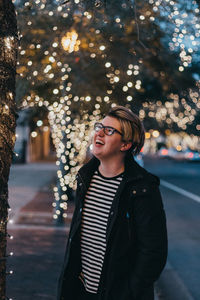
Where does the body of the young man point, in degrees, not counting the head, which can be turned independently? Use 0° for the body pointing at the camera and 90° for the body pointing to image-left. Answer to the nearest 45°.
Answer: approximately 45°

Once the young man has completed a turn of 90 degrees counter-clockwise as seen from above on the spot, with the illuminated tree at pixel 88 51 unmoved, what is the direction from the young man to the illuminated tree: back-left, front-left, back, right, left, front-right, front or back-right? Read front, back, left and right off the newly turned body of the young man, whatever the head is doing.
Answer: back-left
